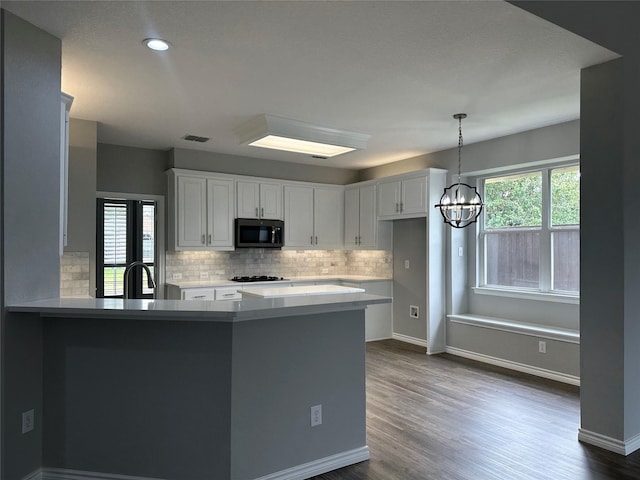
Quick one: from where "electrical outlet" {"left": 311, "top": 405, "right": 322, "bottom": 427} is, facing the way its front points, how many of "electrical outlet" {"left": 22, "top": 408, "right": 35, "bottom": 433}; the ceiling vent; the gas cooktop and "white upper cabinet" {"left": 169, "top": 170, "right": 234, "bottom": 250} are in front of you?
0

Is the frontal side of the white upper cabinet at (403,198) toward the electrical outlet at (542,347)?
no

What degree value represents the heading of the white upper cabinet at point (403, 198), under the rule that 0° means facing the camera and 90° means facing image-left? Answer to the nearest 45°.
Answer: approximately 45°

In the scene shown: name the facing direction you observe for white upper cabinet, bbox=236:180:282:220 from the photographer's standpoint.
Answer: facing the viewer

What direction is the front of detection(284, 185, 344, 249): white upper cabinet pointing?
toward the camera

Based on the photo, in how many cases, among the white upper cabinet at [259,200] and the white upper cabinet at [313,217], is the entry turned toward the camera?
2

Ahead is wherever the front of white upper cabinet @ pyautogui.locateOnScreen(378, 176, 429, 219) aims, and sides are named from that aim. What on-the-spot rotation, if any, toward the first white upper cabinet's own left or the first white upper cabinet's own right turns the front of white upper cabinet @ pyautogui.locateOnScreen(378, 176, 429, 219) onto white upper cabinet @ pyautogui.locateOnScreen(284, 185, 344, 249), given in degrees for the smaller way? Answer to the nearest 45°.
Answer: approximately 45° to the first white upper cabinet's own right

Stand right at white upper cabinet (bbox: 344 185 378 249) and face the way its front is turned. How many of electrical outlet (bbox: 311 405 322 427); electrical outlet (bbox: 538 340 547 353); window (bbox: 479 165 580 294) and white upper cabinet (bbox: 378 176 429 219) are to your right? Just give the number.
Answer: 0

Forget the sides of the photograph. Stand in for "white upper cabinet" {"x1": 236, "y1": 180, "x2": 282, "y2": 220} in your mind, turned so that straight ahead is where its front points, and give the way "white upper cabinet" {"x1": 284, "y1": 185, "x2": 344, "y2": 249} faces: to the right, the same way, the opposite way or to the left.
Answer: the same way

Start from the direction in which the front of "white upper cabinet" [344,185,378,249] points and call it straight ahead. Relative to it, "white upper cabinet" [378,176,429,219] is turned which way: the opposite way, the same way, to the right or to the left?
the same way

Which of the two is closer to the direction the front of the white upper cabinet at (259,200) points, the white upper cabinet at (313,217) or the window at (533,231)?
the window

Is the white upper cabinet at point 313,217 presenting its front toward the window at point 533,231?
no

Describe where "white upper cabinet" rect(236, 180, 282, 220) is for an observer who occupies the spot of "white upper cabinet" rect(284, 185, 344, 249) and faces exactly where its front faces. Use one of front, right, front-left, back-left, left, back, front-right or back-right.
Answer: front-right

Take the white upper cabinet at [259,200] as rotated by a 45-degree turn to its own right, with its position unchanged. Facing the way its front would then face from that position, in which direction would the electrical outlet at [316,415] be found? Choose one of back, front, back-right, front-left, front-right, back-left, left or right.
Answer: front-left

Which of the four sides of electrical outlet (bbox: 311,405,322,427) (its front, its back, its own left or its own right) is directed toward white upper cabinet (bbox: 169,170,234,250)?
back

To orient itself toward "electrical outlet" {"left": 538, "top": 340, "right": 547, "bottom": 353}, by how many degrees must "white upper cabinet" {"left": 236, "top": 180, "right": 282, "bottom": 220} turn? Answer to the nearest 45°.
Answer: approximately 45° to its left

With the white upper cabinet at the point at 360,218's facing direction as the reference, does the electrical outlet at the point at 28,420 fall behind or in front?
in front

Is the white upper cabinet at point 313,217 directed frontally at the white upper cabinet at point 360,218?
no

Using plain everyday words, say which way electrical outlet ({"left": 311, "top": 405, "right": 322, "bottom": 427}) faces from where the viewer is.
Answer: facing the viewer and to the right of the viewer

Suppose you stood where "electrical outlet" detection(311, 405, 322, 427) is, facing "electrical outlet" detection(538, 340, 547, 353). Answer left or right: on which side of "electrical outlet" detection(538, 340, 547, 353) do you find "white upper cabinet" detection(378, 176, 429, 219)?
left

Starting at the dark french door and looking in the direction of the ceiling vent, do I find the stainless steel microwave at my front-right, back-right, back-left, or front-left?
front-left
